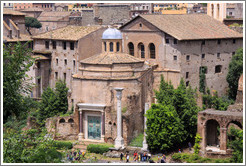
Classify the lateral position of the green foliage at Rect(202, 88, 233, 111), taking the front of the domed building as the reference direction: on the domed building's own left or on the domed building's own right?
on the domed building's own left

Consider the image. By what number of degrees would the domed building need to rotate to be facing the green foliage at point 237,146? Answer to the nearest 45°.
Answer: approximately 45° to its left

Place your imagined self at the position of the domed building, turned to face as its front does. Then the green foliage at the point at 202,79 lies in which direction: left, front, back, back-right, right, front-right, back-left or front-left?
back-left

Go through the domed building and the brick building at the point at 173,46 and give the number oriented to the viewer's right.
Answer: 0

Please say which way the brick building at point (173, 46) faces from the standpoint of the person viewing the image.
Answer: facing the viewer and to the left of the viewer
